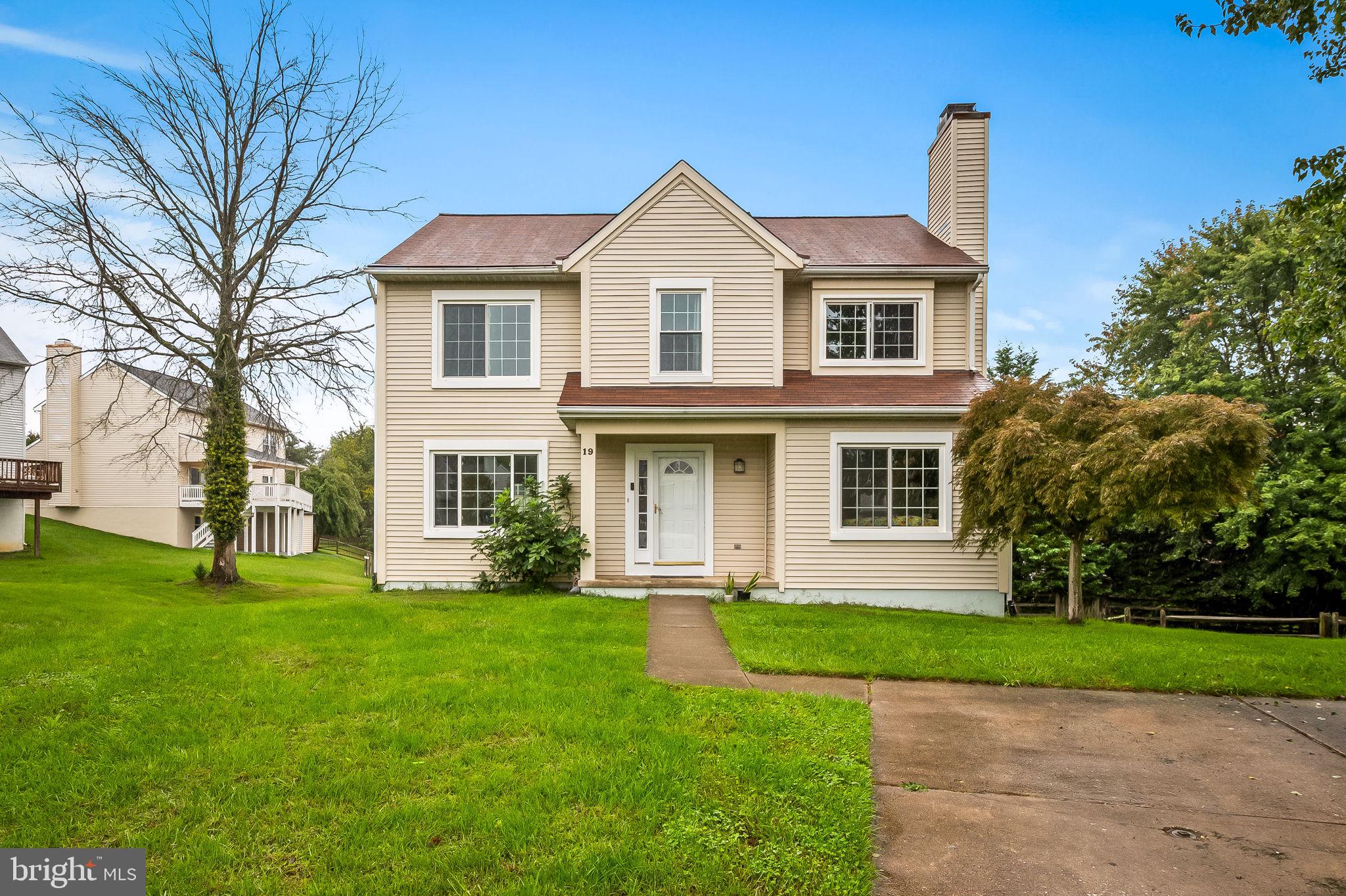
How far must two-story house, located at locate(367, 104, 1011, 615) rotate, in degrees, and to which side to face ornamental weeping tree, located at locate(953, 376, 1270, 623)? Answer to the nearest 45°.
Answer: approximately 45° to its left

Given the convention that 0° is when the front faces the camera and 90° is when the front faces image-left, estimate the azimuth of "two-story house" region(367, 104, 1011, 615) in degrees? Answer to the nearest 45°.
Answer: approximately 0°

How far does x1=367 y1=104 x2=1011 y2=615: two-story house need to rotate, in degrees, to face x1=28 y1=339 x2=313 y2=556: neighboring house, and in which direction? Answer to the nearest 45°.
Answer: approximately 135° to its right

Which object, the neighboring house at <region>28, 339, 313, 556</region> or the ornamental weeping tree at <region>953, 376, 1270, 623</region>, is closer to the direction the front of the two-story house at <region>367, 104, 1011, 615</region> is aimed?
the ornamental weeping tree
